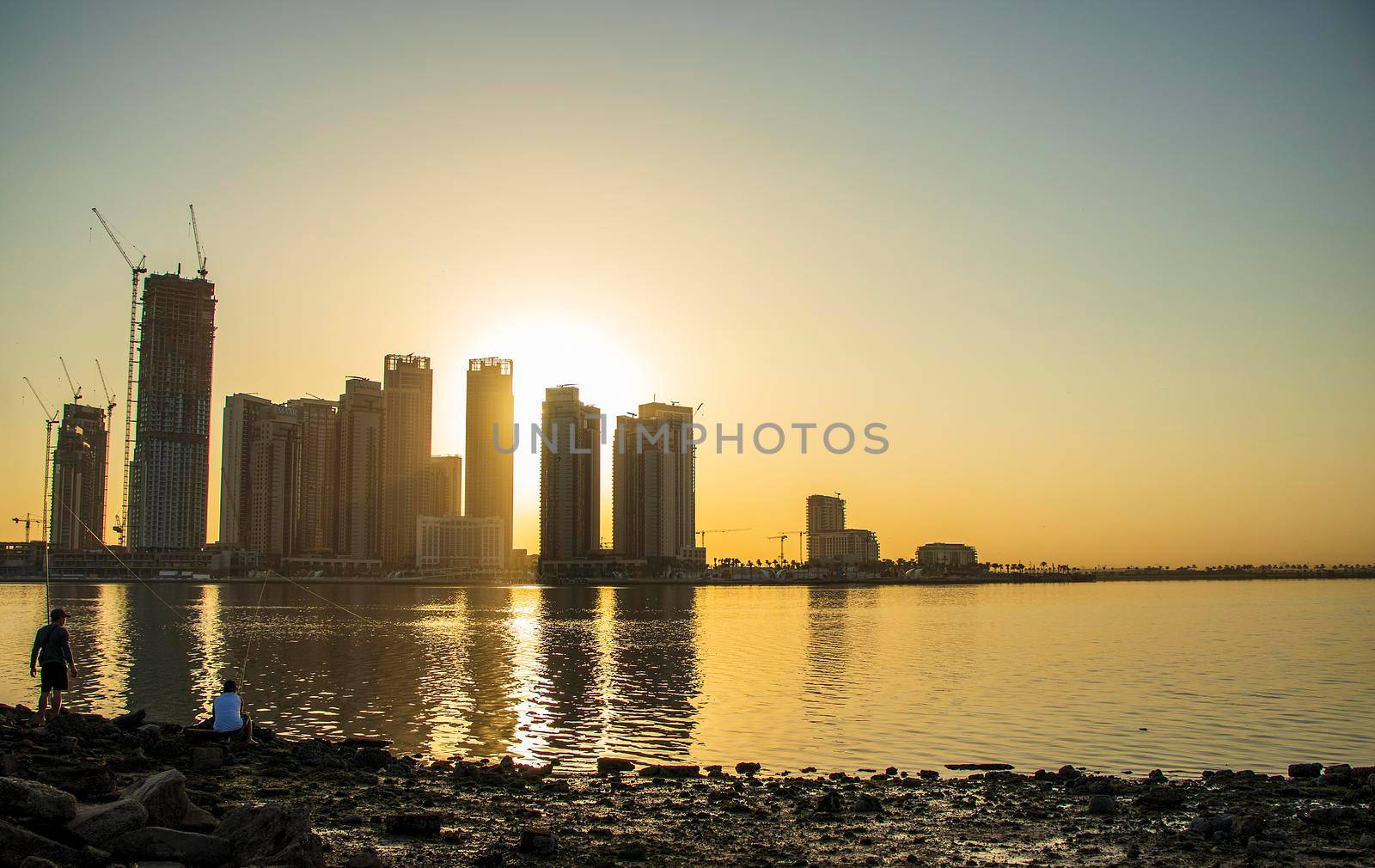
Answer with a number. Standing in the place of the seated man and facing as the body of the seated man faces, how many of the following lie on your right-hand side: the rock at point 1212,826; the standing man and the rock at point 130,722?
1

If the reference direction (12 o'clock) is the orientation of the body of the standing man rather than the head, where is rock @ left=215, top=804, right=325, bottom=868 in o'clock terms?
The rock is roughly at 4 o'clock from the standing man.

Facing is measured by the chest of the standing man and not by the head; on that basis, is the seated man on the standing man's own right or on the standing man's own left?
on the standing man's own right

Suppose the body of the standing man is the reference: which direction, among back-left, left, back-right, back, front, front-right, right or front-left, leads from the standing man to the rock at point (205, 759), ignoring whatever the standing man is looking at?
right

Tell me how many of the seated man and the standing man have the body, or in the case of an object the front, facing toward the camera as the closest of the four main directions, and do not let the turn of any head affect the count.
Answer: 0

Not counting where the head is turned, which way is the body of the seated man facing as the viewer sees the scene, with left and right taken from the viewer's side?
facing away from the viewer and to the right of the viewer

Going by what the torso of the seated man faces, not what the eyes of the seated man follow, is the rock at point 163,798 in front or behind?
behind

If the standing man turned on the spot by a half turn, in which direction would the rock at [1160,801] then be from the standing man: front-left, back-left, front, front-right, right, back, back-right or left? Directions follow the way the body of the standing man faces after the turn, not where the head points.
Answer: left

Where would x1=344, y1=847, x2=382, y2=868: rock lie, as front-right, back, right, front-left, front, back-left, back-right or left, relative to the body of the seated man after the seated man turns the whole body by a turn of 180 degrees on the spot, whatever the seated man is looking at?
front-left

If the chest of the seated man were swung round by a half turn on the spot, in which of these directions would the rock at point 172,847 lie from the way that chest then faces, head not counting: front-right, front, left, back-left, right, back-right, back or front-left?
front-left

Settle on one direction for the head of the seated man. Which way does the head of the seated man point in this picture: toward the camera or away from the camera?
away from the camera

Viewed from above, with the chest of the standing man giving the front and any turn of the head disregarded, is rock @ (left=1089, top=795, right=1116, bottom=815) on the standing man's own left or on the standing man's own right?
on the standing man's own right

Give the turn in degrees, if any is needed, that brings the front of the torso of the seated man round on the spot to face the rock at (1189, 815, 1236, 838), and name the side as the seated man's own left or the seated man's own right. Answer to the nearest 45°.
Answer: approximately 90° to the seated man's own right
